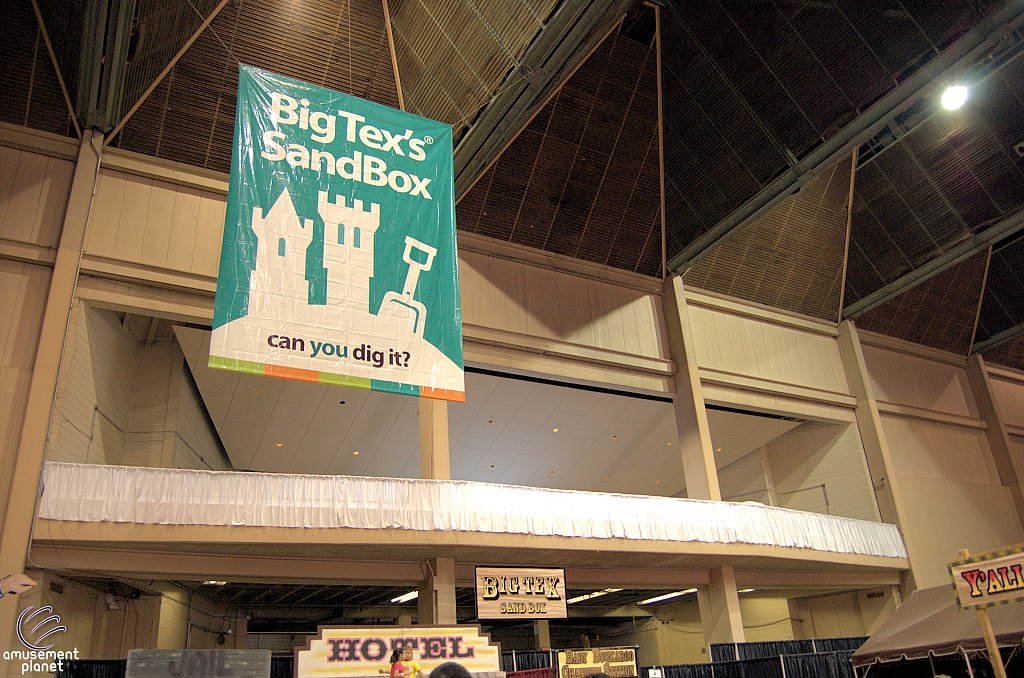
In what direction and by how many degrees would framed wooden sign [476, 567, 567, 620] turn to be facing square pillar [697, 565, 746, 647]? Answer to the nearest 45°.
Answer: approximately 135° to its left

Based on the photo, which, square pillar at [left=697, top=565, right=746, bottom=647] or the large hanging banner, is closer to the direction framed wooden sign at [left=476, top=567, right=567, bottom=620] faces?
the large hanging banner

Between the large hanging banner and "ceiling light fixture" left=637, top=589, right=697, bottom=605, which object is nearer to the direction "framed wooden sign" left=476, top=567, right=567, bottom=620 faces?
the large hanging banner

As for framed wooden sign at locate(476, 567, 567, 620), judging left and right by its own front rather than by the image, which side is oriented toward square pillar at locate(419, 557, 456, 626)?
right

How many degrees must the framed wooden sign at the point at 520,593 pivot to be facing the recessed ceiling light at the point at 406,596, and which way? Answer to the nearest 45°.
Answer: approximately 135° to its right

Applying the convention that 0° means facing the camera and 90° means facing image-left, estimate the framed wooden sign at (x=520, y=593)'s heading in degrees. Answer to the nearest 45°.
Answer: approximately 0°

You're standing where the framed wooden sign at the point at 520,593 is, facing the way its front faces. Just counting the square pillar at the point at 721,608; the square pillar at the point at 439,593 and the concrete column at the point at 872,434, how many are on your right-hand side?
1

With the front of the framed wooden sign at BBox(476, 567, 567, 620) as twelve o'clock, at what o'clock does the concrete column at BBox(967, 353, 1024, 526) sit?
The concrete column is roughly at 8 o'clock from the framed wooden sign.

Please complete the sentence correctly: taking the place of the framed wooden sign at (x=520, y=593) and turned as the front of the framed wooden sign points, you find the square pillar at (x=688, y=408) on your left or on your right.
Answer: on your left

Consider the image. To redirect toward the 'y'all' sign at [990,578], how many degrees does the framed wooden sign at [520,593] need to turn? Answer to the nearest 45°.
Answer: approximately 45° to its left

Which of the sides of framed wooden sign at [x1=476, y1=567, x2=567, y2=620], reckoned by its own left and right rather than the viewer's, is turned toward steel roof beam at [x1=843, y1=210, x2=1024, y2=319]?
left

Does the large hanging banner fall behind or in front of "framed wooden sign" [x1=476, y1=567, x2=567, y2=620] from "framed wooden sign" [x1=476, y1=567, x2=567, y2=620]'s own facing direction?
in front

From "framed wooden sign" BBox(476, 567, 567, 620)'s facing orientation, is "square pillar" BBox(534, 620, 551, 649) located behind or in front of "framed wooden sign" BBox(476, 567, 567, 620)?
behind
